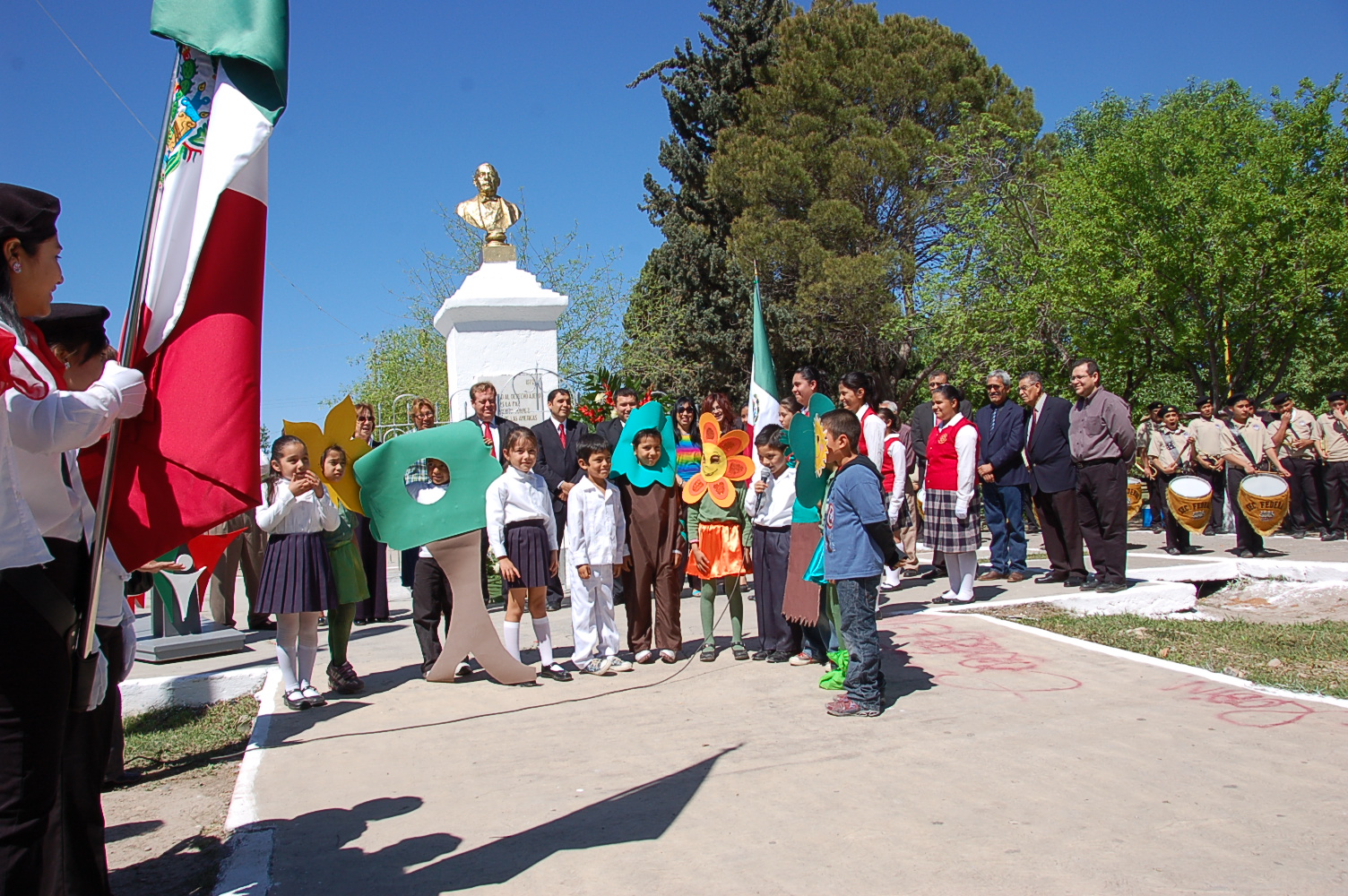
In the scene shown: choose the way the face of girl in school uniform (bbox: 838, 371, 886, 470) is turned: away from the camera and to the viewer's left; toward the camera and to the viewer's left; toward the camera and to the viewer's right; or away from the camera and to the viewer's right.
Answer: toward the camera and to the viewer's left

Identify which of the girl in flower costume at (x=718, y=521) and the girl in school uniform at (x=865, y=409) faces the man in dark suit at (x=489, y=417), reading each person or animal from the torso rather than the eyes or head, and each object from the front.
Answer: the girl in school uniform

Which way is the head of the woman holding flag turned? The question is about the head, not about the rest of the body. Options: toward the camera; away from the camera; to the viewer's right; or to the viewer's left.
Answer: to the viewer's right

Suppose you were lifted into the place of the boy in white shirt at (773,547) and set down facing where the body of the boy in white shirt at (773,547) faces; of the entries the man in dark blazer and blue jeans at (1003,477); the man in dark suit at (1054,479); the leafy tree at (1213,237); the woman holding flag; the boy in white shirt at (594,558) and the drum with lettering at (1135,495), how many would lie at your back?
4

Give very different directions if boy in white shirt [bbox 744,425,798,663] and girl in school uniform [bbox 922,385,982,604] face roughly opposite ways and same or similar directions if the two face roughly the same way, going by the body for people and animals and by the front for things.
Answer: same or similar directions

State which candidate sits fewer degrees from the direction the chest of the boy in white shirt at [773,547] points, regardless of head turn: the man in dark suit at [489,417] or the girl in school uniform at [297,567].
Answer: the girl in school uniform

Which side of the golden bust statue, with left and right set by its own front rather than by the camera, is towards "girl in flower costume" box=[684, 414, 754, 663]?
front

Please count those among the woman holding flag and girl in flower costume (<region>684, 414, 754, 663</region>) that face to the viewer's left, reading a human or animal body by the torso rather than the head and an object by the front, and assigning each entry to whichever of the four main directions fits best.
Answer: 0

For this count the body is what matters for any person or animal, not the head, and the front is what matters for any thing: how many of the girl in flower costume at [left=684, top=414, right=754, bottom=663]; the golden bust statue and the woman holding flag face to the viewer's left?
0

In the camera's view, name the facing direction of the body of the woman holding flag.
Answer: to the viewer's right

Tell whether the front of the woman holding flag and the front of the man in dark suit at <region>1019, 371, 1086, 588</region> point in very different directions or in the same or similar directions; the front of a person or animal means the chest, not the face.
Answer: very different directions

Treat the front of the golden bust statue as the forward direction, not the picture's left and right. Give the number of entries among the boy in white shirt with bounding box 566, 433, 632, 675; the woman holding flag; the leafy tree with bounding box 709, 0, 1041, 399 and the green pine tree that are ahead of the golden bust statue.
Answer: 2

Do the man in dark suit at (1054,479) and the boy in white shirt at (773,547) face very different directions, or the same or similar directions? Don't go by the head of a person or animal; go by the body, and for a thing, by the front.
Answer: same or similar directions

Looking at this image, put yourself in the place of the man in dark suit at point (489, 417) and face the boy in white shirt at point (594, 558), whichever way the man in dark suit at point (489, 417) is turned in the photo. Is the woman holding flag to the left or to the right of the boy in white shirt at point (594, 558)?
right

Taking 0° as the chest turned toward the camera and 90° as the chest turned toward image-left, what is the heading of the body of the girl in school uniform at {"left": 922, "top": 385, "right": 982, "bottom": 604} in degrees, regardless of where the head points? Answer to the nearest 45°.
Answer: approximately 45°
